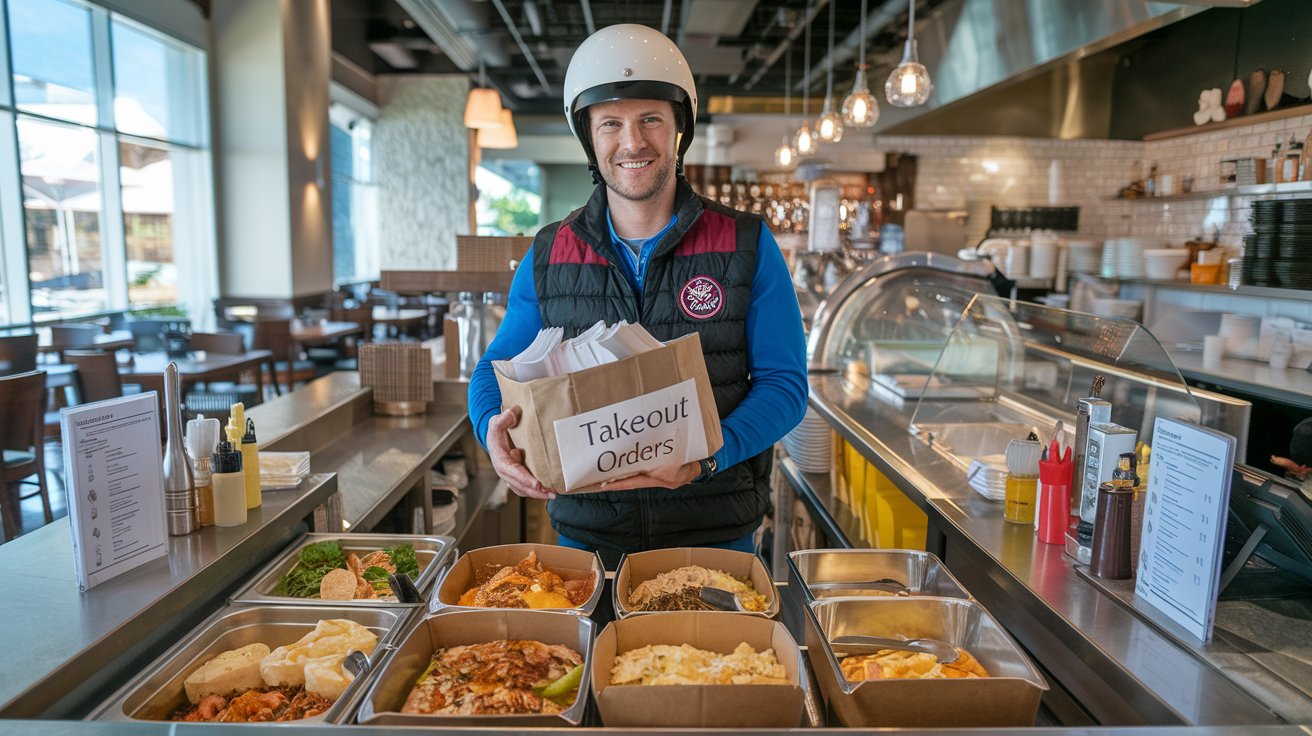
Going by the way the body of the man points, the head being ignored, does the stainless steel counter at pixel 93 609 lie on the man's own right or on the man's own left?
on the man's own right

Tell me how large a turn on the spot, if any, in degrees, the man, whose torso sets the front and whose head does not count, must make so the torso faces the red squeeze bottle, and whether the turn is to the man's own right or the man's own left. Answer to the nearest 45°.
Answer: approximately 90° to the man's own left

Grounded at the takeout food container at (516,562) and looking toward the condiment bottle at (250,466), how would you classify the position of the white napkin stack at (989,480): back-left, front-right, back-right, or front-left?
back-right

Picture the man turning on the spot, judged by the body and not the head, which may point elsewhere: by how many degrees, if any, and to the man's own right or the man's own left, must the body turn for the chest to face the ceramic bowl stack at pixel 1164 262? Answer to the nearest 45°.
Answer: approximately 135° to the man's own left

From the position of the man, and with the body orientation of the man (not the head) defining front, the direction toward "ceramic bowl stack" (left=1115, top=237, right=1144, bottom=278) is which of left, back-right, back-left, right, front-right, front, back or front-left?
back-left

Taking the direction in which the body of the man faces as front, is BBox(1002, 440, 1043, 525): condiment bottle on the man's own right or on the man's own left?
on the man's own left

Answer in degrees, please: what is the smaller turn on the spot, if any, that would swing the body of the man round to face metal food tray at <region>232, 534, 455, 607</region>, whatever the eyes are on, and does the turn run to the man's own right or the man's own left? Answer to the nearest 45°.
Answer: approximately 90° to the man's own right

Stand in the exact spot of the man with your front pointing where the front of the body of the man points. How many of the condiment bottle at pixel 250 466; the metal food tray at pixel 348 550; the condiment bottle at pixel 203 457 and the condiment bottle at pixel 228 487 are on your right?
4

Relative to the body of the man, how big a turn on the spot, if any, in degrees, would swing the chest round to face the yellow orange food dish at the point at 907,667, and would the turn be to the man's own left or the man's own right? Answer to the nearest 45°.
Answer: approximately 45° to the man's own left

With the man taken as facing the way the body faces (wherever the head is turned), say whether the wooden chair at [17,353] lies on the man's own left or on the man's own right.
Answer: on the man's own right

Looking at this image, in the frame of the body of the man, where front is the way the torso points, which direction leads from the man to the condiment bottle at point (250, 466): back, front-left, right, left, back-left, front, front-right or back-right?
right

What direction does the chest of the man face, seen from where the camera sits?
toward the camera

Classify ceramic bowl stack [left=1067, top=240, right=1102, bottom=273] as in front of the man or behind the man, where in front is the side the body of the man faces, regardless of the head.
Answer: behind

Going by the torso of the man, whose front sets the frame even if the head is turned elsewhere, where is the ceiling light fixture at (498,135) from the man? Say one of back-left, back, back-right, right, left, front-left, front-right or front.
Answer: back

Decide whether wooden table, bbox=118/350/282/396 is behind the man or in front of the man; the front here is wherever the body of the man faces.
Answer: behind
